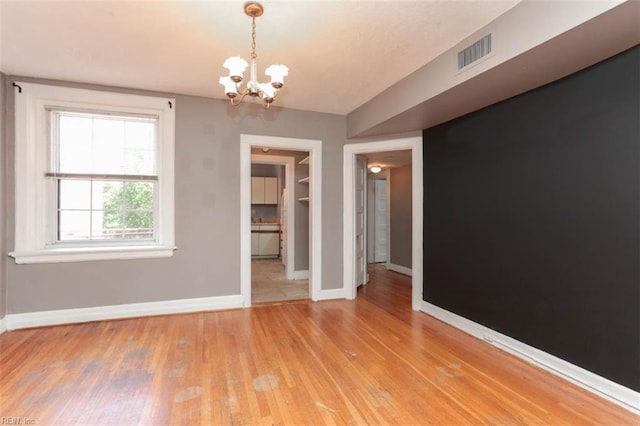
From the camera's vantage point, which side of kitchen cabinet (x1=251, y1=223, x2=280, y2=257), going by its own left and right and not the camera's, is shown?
front

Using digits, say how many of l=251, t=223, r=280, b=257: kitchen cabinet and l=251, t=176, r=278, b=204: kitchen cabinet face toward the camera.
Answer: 2

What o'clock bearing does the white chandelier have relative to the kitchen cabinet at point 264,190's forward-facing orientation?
The white chandelier is roughly at 12 o'clock from the kitchen cabinet.

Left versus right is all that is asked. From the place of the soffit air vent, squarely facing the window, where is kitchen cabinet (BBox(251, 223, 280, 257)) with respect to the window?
right

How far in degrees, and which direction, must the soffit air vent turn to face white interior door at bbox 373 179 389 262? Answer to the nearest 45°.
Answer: approximately 90° to its right

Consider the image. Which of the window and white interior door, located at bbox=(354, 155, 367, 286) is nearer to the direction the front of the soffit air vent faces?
the window

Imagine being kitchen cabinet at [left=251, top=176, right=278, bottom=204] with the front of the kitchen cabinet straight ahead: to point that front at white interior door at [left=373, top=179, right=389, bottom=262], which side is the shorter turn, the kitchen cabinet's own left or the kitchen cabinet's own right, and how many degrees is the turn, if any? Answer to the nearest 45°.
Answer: approximately 45° to the kitchen cabinet's own left

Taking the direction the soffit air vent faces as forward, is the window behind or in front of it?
in front

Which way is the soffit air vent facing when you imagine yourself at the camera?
facing the viewer and to the left of the viewer

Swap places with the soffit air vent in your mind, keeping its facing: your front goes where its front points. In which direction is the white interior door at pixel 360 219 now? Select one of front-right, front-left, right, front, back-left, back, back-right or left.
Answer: right

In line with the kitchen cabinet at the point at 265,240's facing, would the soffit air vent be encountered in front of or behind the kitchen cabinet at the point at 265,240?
in front
